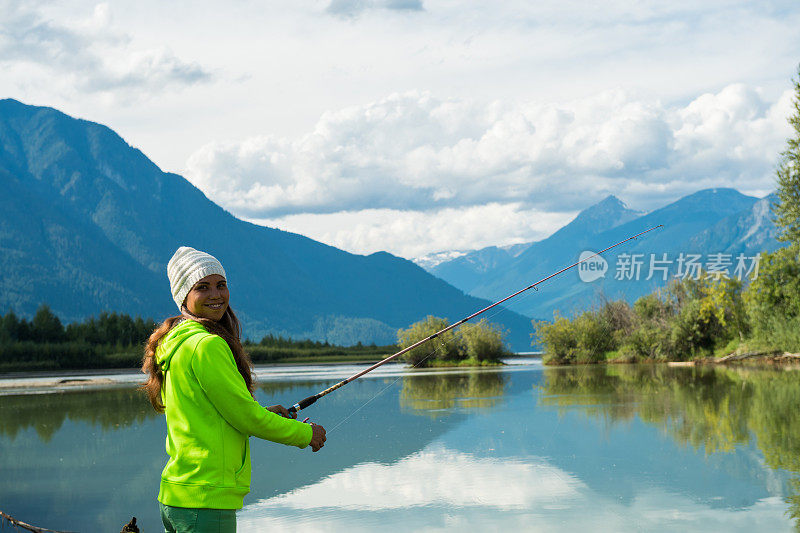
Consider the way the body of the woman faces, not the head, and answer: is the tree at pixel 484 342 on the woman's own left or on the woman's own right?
on the woman's own left

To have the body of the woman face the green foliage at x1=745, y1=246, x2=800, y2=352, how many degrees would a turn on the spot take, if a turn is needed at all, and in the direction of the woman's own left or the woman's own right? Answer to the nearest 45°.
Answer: approximately 45° to the woman's own left

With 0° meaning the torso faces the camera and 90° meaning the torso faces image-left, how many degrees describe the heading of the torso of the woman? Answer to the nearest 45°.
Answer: approximately 270°
